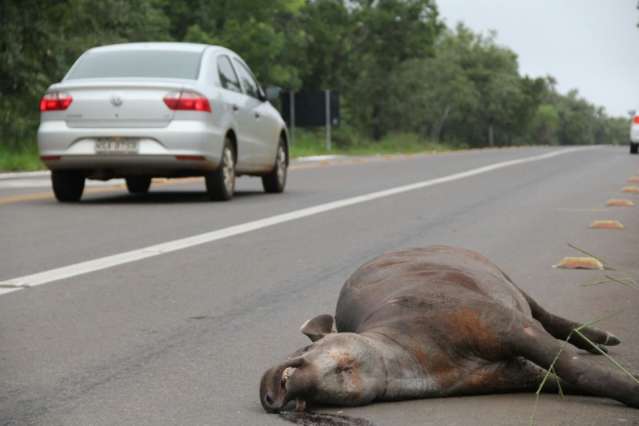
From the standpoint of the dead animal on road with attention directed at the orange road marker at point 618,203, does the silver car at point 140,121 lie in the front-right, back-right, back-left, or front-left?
front-left

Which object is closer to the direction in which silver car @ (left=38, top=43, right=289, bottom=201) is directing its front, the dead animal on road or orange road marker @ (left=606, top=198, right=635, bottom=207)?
the orange road marker

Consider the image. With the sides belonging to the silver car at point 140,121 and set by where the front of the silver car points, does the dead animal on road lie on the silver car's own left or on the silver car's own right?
on the silver car's own right

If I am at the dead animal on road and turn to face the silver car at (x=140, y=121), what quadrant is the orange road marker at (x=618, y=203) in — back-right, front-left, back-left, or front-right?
front-right

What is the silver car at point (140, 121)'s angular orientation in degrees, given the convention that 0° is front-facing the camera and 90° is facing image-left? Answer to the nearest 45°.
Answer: approximately 225°

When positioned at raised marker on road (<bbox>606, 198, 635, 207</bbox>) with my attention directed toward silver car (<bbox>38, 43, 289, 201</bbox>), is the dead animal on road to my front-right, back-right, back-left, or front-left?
front-left

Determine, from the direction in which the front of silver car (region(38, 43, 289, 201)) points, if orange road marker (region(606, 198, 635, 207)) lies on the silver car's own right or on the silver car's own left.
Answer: on the silver car's own right
